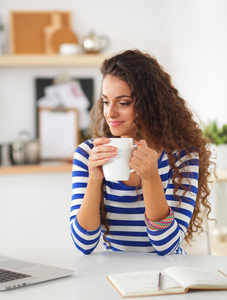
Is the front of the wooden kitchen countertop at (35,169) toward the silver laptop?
yes

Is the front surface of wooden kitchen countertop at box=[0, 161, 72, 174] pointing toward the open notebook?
yes

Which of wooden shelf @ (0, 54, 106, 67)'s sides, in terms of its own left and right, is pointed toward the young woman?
front

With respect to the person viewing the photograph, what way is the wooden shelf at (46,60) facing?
facing the viewer

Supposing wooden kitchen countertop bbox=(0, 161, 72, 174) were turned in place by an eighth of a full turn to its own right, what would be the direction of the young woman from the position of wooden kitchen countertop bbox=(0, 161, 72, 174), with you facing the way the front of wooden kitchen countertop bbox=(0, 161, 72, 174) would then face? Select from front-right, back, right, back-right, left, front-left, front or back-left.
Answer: front-left

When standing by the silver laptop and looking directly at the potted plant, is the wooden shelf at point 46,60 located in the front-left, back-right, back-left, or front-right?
front-left

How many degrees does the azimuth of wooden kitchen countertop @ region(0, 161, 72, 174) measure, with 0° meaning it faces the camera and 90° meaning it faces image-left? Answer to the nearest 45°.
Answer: approximately 0°

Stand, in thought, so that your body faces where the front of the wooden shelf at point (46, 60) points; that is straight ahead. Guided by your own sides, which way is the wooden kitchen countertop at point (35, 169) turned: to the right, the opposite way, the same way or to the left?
the same way
